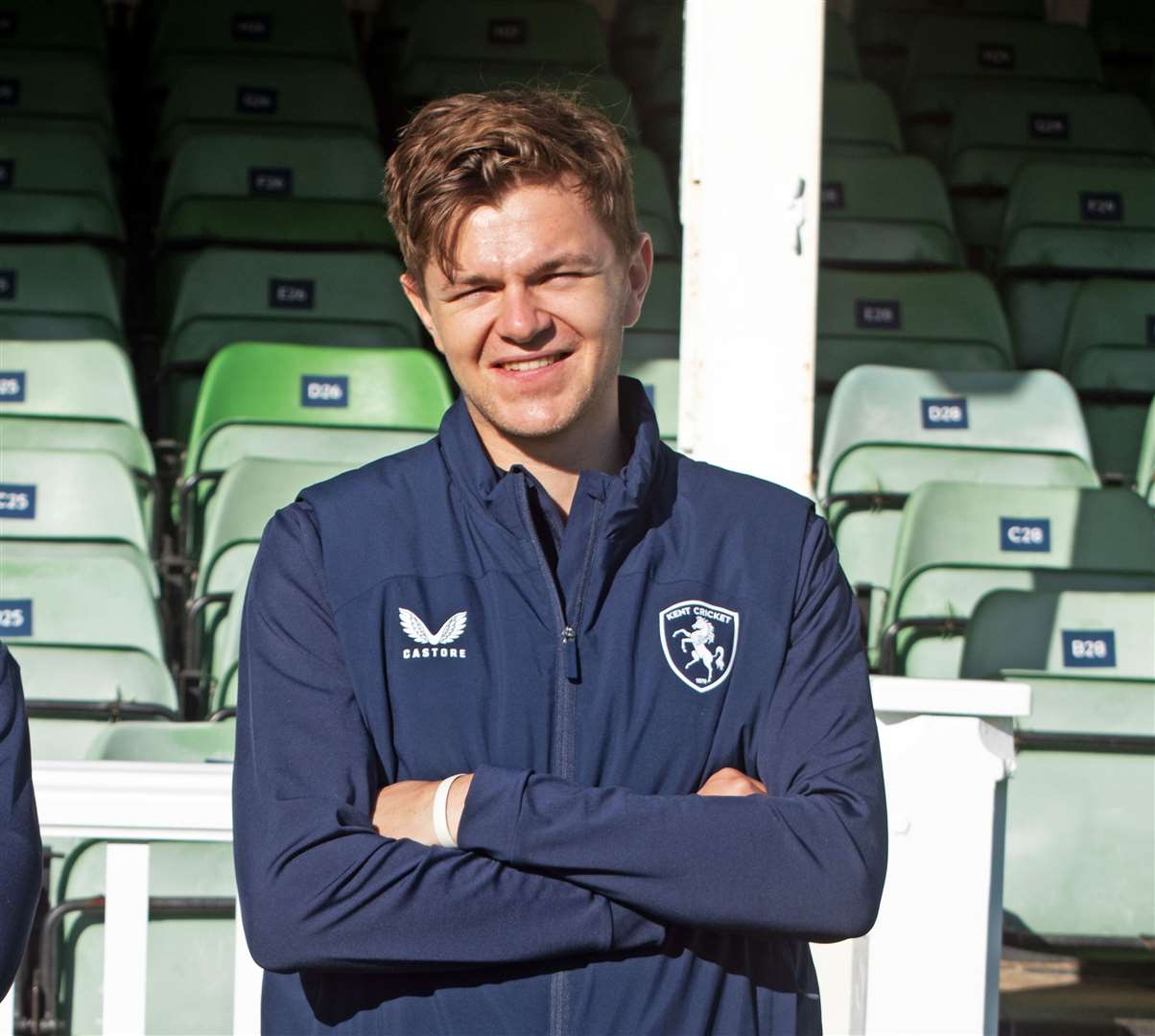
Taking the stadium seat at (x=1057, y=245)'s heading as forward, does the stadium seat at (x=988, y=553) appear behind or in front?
in front

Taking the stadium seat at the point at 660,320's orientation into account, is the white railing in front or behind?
in front

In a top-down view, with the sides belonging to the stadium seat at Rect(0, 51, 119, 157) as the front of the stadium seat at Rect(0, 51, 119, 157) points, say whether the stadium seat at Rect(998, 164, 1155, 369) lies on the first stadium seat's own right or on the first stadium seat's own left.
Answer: on the first stadium seat's own left

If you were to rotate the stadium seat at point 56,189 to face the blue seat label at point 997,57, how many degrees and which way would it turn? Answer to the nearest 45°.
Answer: approximately 90° to its left

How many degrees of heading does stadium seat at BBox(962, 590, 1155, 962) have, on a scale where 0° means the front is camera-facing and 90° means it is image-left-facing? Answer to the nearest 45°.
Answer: approximately 0°
